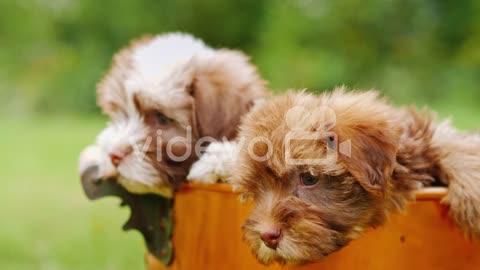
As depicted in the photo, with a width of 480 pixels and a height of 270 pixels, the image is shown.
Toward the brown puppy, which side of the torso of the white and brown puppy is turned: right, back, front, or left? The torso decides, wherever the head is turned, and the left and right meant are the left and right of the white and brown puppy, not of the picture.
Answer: left

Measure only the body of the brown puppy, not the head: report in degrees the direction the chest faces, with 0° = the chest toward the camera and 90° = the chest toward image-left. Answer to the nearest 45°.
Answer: approximately 45°
